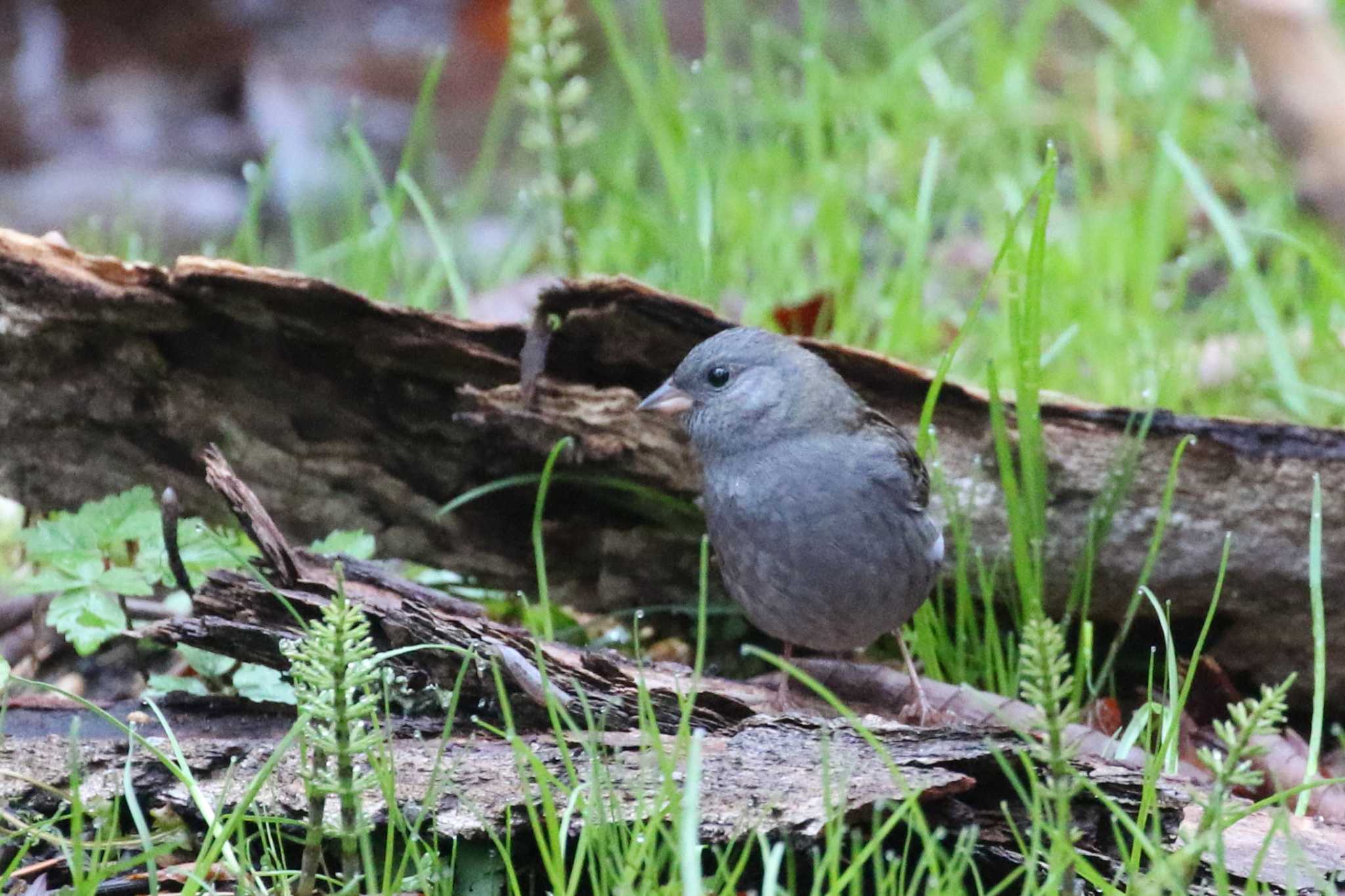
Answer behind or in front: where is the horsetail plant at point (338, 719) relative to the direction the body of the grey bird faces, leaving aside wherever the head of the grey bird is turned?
in front

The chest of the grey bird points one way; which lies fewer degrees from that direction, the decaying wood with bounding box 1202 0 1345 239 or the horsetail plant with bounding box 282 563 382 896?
the horsetail plant

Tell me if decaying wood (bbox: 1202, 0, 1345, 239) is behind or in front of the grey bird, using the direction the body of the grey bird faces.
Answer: behind

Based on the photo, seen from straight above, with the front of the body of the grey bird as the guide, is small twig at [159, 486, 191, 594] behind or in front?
in front

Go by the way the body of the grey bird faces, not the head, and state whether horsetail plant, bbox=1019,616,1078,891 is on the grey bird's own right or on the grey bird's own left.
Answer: on the grey bird's own left

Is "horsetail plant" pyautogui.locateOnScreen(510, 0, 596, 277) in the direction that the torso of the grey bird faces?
no

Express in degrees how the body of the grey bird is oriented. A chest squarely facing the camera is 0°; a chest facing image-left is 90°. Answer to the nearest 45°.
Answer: approximately 45°
